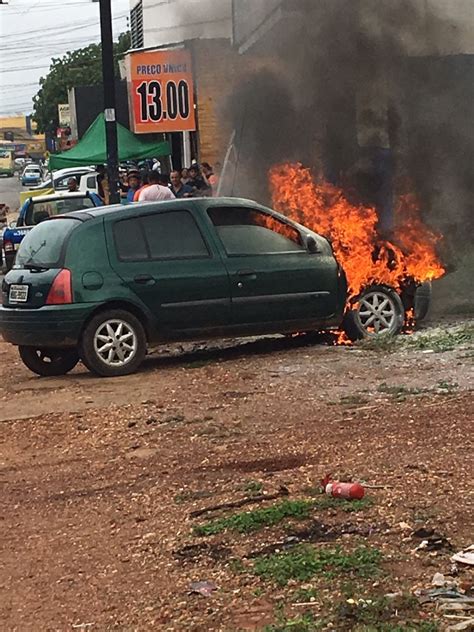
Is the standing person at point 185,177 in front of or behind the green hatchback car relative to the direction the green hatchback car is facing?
in front

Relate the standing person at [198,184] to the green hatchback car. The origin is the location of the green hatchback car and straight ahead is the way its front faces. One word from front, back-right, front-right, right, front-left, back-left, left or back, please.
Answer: front-left

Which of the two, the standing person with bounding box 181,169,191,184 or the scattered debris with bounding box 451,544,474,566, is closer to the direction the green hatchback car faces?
the standing person

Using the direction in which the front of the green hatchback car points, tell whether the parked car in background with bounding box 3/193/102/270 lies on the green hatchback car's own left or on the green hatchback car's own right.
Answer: on the green hatchback car's own left

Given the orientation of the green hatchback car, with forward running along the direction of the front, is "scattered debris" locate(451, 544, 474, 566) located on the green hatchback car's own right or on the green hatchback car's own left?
on the green hatchback car's own right

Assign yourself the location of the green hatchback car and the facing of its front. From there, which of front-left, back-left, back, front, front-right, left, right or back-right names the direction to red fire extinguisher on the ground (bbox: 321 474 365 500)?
back-right

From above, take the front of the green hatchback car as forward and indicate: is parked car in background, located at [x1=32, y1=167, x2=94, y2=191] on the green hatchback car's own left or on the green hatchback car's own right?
on the green hatchback car's own left

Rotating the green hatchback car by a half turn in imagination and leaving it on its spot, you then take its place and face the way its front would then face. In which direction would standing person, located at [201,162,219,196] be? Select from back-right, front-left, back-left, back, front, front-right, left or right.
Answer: back-right

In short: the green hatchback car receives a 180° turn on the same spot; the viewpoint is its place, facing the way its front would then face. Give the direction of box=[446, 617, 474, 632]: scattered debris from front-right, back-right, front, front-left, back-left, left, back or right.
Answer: front-left

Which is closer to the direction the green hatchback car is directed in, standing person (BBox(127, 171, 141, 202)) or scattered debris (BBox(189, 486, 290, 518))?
the standing person

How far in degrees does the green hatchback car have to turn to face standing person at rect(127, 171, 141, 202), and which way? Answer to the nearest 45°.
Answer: approximately 45° to its left

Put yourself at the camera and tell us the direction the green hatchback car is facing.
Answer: facing away from the viewer and to the right of the viewer

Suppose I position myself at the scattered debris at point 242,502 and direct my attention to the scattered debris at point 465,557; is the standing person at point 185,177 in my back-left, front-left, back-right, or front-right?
back-left
